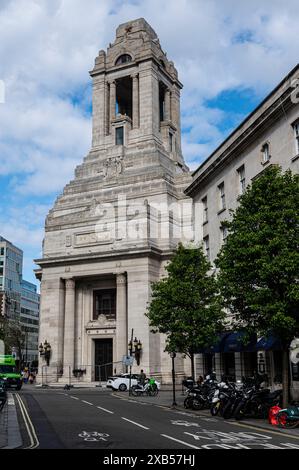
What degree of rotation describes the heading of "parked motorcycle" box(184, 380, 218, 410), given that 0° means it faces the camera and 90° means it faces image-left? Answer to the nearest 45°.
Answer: approximately 45°

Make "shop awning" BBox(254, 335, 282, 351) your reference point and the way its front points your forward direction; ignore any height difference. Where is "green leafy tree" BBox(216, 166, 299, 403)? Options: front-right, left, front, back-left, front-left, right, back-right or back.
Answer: front-left

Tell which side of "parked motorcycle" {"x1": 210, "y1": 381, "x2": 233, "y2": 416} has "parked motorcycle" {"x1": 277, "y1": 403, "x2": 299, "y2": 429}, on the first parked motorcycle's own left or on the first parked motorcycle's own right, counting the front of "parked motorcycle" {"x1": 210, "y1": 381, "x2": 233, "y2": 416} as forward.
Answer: on the first parked motorcycle's own left

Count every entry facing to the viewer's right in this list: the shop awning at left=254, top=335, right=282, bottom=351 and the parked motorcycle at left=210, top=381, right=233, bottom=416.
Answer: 0

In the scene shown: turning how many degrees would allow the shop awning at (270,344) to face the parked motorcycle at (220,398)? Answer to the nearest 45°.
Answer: approximately 45° to its left

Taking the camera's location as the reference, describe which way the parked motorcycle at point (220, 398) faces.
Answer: facing the viewer and to the left of the viewer

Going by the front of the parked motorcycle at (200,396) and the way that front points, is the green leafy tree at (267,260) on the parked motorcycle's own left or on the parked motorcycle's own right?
on the parked motorcycle's own left

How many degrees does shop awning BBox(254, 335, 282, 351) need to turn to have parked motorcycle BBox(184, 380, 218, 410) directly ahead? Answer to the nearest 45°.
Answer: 0° — it already faces it

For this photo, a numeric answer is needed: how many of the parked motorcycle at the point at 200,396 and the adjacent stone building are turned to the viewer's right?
0
